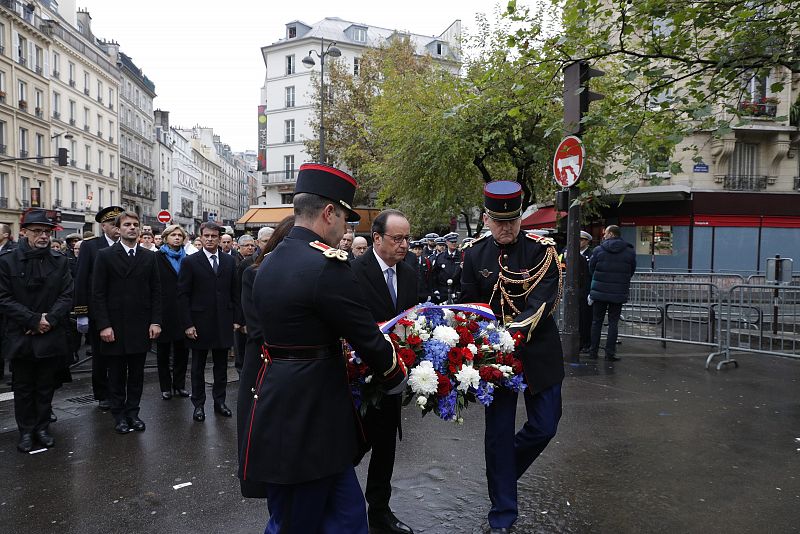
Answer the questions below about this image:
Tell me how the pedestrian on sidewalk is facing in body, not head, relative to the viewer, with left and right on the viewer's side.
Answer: facing away from the viewer

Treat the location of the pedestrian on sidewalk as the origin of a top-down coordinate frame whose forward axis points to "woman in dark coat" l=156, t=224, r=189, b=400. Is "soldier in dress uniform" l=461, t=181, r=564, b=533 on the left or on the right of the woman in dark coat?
left

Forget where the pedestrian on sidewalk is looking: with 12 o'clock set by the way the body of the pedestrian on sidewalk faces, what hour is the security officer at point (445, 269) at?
The security officer is roughly at 10 o'clock from the pedestrian on sidewalk.

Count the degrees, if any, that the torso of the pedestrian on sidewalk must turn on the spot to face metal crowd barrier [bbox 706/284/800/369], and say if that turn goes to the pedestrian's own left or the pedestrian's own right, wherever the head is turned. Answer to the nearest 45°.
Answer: approximately 90° to the pedestrian's own right

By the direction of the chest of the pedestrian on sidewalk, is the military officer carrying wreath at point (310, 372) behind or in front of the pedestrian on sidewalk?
behind

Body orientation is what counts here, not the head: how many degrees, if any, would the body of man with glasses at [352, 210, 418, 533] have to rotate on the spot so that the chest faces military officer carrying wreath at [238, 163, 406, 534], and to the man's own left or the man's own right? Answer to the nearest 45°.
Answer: approximately 45° to the man's own right

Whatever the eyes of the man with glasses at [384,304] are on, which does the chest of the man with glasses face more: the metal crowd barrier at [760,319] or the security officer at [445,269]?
the metal crowd barrier

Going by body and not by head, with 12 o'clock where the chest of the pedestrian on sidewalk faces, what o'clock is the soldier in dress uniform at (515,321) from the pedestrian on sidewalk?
The soldier in dress uniform is roughly at 6 o'clock from the pedestrian on sidewalk.
